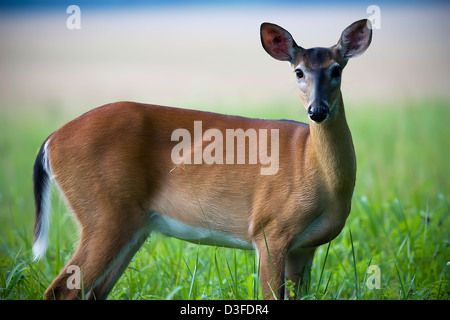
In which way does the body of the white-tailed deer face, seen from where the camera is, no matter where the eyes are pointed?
to the viewer's right
